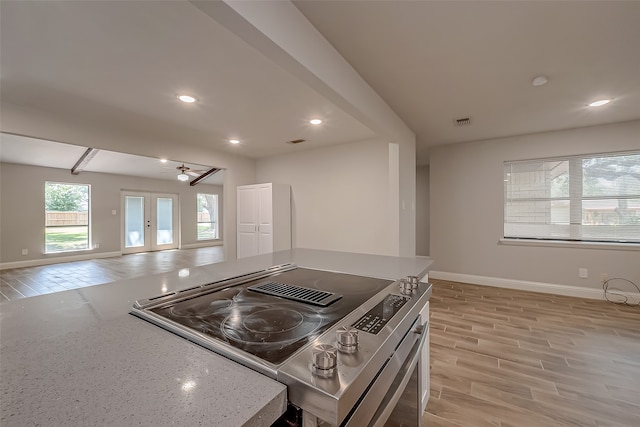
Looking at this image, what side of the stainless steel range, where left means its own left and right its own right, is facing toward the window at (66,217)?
back

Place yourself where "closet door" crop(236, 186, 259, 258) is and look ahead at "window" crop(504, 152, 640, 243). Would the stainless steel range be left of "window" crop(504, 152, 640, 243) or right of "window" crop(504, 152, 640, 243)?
right

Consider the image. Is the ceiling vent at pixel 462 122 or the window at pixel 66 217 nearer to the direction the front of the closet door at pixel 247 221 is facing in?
the ceiling vent

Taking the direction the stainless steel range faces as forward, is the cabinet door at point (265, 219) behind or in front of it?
behind

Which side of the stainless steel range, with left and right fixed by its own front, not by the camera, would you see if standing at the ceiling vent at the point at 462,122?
left

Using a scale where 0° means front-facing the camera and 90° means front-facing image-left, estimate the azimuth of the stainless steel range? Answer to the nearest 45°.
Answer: approximately 315°

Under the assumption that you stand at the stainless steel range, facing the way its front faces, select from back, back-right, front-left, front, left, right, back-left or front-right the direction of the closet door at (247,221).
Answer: back-left
